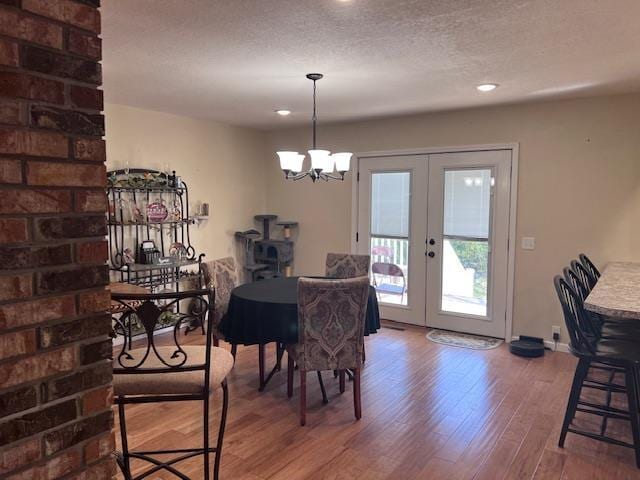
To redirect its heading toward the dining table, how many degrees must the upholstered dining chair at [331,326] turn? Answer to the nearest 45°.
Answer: approximately 45° to its left

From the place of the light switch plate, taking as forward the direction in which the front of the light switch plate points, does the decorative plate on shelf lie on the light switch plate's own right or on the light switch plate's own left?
on the light switch plate's own right

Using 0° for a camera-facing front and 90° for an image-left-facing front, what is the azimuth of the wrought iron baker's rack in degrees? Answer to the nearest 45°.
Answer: approximately 315°

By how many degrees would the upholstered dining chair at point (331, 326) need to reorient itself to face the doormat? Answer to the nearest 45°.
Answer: approximately 45° to its right

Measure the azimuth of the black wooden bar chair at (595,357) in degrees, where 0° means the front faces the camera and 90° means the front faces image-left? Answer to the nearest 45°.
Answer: approximately 315°

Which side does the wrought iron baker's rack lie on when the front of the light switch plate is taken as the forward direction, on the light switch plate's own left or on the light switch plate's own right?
on the light switch plate's own right

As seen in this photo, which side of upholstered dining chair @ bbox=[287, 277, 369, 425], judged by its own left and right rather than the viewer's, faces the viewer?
back

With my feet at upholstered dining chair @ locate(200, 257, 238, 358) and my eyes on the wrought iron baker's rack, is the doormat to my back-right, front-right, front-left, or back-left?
back-right

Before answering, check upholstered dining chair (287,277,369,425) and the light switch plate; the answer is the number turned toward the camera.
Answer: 1
